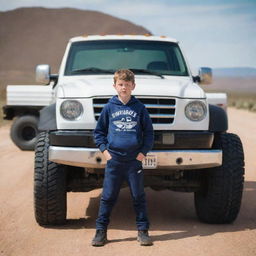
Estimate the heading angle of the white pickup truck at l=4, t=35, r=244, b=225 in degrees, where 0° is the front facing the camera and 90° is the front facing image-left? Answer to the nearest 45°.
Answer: approximately 0°

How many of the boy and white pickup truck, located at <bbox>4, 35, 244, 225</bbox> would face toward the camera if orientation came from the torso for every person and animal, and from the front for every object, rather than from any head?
2

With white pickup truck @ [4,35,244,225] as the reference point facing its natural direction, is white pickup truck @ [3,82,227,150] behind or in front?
behind

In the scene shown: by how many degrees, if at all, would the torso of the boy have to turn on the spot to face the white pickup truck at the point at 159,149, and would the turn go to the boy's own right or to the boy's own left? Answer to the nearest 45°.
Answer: approximately 135° to the boy's own left

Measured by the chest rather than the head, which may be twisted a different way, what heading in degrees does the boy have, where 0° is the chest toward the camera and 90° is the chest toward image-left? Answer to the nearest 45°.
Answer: approximately 0°

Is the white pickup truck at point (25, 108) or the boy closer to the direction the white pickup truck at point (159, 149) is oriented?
the boy
